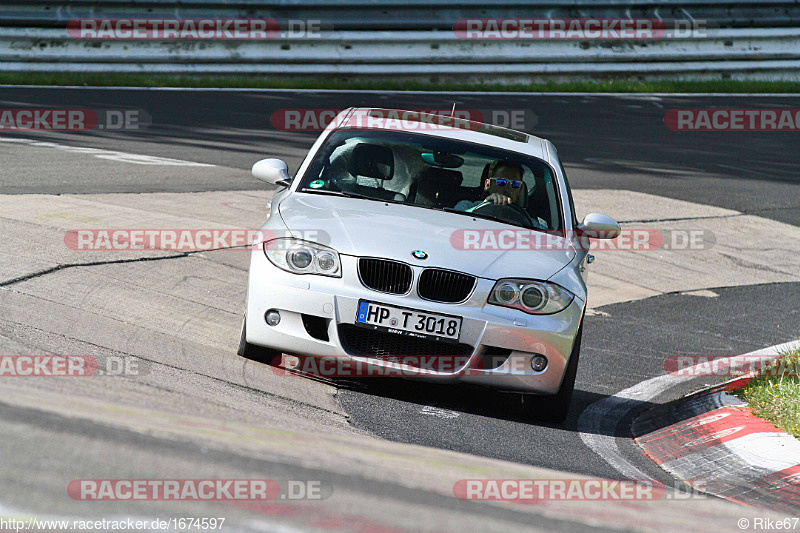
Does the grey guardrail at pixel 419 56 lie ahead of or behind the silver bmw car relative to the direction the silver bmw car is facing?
behind

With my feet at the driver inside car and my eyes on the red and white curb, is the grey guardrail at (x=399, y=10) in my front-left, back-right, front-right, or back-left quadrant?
back-left

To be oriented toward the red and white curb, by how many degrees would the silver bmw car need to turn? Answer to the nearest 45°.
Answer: approximately 90° to its left

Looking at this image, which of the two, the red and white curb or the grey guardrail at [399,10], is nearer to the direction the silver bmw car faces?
the red and white curb

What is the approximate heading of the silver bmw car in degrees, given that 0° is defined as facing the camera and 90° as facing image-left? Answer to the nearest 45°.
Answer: approximately 0°

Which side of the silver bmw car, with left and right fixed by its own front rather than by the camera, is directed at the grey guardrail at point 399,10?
back

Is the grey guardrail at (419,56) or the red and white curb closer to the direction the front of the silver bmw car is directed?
the red and white curb
